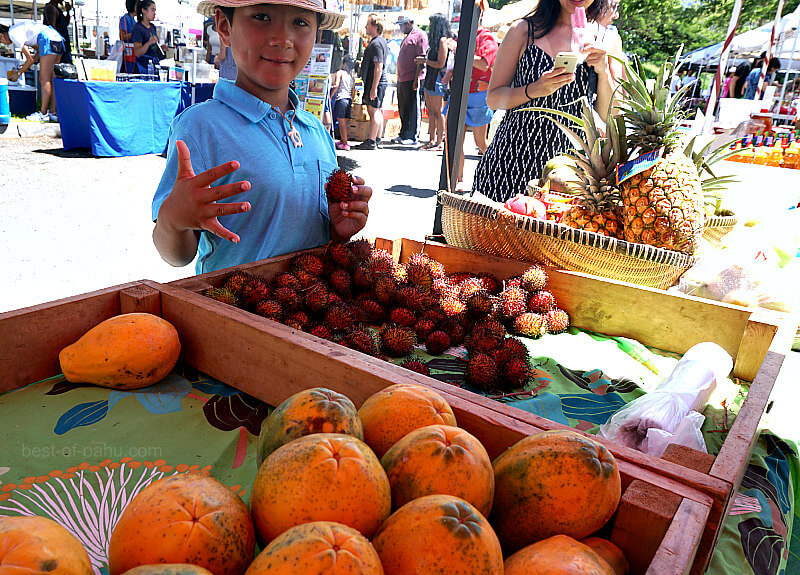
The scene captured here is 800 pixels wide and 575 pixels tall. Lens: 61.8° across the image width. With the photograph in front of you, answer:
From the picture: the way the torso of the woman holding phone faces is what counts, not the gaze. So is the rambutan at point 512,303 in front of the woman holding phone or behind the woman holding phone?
in front

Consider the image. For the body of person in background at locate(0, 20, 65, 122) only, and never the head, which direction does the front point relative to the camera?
to the viewer's left

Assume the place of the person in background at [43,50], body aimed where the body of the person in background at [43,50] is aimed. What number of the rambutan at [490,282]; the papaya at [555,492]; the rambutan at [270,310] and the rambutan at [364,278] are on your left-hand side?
4

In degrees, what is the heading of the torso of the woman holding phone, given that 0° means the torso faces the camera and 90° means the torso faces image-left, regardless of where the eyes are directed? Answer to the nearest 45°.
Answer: approximately 315°
